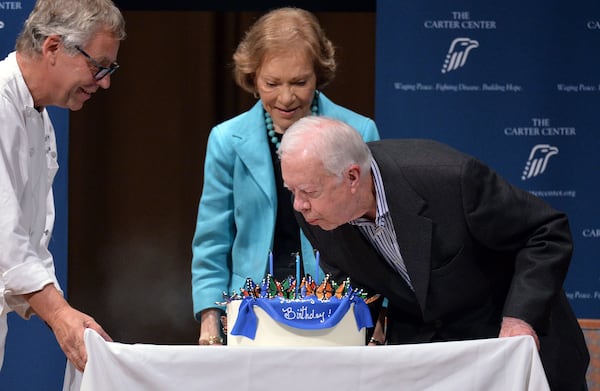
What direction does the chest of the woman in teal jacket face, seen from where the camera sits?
toward the camera

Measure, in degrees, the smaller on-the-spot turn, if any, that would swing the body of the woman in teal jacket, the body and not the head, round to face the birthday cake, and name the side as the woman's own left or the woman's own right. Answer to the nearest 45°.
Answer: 0° — they already face it
